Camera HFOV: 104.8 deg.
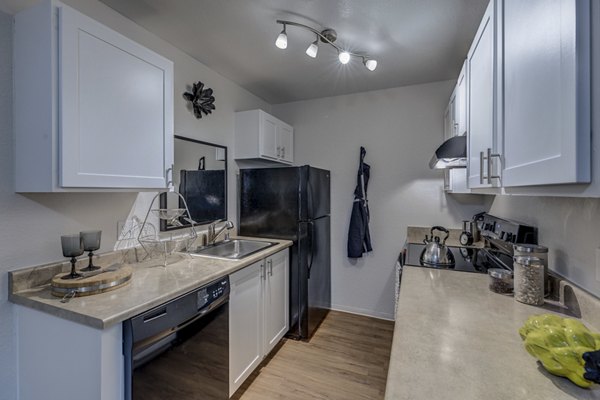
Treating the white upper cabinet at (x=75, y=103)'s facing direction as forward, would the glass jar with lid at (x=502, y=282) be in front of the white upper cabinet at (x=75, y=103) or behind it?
in front

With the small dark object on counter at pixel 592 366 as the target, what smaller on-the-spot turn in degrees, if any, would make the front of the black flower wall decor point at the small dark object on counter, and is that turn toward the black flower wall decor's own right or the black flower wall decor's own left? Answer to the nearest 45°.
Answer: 0° — it already faces it

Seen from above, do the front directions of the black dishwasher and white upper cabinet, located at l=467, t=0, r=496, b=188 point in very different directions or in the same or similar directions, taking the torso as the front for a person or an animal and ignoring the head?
very different directions

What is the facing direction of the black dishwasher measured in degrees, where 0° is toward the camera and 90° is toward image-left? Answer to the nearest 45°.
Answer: approximately 315°

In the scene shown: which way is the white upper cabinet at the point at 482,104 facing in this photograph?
to the viewer's left

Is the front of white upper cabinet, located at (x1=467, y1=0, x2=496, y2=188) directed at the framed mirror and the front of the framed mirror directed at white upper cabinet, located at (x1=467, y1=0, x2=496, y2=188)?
yes

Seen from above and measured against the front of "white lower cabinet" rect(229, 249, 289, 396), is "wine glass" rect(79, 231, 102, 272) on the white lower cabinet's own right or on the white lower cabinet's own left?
on the white lower cabinet's own right

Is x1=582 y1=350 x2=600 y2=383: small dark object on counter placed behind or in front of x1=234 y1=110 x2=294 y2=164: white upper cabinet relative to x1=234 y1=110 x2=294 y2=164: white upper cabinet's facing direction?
in front
